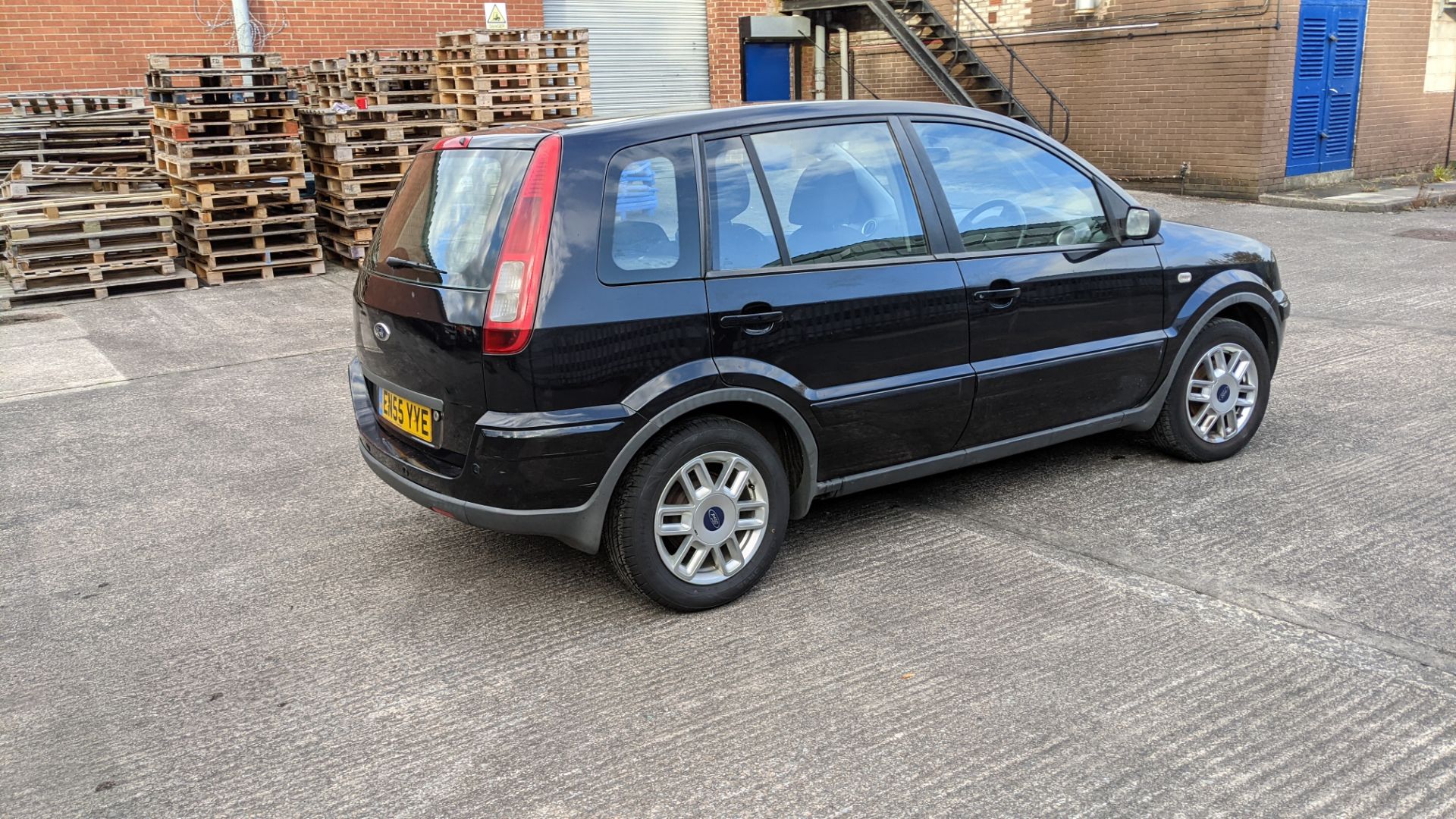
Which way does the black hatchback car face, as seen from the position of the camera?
facing away from the viewer and to the right of the viewer

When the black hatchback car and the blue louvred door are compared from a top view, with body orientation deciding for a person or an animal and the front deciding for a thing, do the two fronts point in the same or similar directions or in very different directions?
very different directions

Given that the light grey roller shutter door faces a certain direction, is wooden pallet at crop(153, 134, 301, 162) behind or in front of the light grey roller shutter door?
in front

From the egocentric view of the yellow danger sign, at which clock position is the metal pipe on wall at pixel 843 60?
The metal pipe on wall is roughly at 8 o'clock from the yellow danger sign.

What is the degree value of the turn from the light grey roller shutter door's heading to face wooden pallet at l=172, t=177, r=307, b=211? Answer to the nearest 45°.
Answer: approximately 45° to its right

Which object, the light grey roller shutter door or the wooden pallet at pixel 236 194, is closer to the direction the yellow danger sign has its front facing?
the wooden pallet

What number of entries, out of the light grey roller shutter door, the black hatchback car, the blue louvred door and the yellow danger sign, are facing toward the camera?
3

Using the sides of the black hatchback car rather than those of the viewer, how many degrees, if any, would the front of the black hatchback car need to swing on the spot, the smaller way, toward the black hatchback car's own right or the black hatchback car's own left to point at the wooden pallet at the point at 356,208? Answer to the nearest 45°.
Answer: approximately 90° to the black hatchback car's own left

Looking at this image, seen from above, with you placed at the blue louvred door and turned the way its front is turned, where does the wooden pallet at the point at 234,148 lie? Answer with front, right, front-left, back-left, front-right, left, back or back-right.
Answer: front-right

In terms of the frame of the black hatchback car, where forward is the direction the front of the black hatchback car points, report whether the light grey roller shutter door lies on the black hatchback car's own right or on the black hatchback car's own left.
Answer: on the black hatchback car's own left

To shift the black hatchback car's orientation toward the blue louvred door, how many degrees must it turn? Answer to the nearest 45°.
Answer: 0° — it already faces it

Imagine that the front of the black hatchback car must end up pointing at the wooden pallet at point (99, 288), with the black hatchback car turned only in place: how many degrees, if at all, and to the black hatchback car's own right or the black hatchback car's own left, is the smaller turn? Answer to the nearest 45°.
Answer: approximately 90° to the black hatchback car's own left

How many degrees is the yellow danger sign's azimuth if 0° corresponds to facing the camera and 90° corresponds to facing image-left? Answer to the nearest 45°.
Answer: approximately 0°
